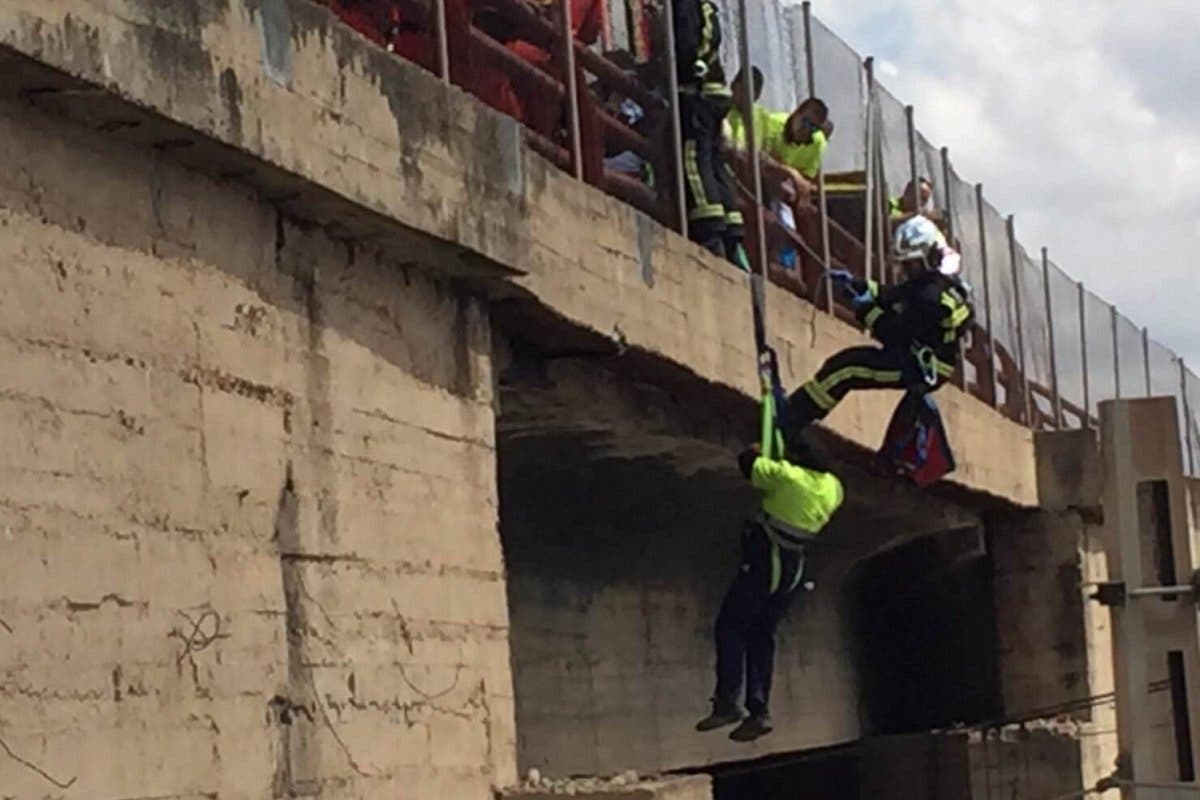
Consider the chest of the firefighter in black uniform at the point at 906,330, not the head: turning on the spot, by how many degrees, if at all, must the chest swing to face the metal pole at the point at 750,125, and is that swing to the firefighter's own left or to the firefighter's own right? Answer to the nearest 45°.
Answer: approximately 45° to the firefighter's own right

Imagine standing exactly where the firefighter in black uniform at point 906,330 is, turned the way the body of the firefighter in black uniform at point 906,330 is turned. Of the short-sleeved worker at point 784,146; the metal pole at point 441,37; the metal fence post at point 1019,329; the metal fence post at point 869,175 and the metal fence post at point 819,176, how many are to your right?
4

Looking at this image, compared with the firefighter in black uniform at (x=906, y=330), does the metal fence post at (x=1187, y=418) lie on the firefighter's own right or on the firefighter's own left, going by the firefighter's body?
on the firefighter's own right

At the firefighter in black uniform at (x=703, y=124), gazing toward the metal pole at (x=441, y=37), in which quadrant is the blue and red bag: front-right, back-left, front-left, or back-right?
back-left

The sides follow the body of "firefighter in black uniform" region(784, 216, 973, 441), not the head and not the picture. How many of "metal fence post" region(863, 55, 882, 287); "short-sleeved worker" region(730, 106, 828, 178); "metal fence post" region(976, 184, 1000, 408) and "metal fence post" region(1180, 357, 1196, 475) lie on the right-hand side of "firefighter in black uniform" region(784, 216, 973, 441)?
4

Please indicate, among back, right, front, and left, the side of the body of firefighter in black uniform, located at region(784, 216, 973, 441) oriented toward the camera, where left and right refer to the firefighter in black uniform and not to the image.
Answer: left

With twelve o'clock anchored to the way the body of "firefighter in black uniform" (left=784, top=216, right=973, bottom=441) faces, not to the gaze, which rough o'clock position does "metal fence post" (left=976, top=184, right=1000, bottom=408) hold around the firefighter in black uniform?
The metal fence post is roughly at 3 o'clock from the firefighter in black uniform.

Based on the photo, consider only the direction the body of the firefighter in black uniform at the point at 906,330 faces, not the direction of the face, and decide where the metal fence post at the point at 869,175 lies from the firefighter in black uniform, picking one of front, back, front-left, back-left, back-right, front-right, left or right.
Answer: right

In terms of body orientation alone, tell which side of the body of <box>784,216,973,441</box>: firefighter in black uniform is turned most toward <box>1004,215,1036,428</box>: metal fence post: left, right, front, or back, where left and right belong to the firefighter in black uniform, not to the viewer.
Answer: right
